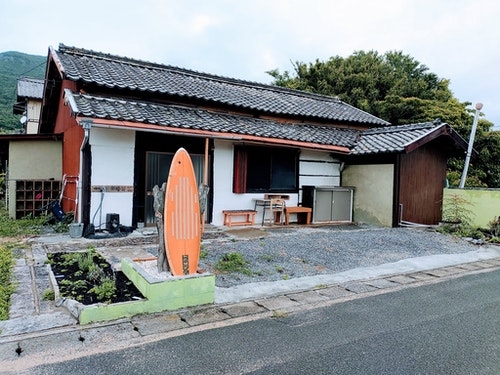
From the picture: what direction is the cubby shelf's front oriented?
toward the camera

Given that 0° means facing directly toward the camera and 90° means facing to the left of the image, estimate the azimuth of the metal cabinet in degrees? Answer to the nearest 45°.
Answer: approximately 0°

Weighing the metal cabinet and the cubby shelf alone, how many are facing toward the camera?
2

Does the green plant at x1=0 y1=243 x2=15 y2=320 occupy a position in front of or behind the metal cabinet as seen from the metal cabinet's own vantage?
in front

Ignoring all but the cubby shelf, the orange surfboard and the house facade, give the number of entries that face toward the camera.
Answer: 3

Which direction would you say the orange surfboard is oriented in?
toward the camera

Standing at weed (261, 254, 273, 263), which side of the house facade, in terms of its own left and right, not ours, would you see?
front

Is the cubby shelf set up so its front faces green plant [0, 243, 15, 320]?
yes

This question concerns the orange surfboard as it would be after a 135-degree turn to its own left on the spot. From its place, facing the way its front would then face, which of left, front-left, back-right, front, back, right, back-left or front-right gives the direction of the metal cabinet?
front

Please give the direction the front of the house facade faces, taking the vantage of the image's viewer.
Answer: facing the viewer

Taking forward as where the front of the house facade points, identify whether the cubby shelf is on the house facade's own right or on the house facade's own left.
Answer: on the house facade's own right

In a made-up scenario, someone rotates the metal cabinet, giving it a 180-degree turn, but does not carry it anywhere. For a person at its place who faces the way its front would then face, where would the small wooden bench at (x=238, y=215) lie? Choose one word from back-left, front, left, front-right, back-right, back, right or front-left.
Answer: back-left

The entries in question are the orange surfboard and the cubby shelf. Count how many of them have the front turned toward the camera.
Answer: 2

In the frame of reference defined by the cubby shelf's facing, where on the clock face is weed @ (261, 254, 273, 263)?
The weed is roughly at 11 o'clock from the cubby shelf.

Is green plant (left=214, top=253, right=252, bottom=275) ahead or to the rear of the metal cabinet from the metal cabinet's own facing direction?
ahead
